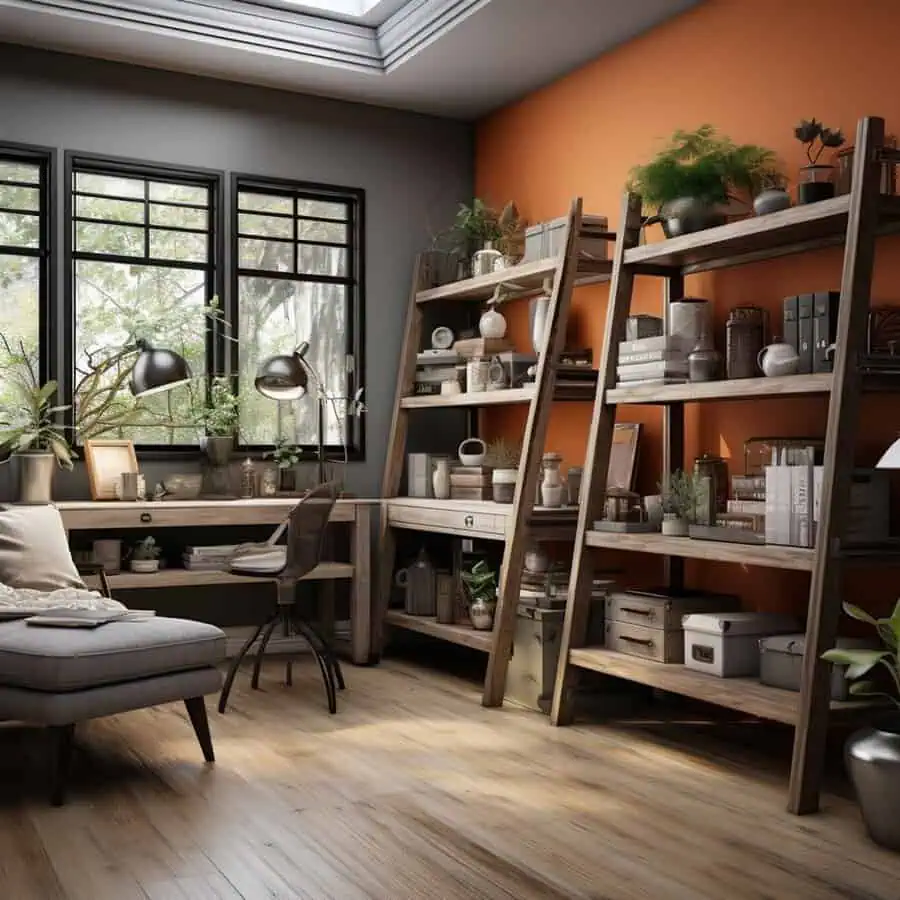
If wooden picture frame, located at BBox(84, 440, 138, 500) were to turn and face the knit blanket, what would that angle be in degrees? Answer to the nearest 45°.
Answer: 0° — it already faces it

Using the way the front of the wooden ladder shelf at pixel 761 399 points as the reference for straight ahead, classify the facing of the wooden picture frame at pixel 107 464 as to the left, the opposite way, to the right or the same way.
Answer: to the left

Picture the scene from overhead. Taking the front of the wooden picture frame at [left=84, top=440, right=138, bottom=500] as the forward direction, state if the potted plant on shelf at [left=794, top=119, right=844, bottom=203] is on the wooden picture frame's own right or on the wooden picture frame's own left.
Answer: on the wooden picture frame's own left
